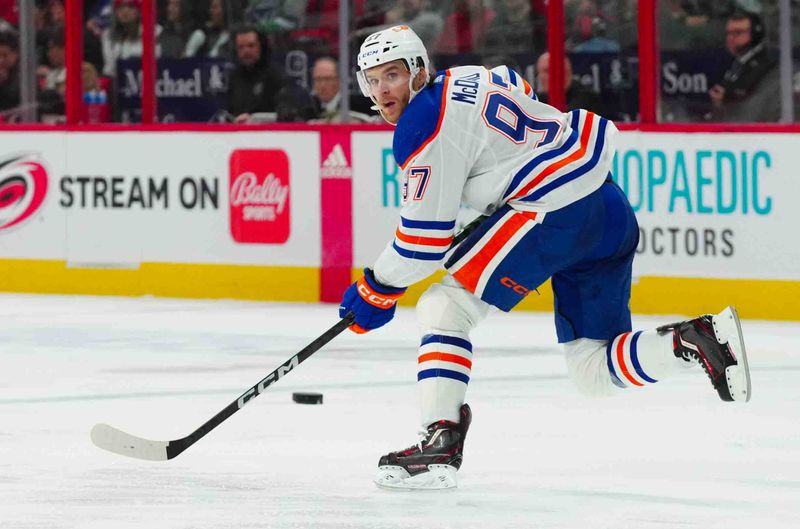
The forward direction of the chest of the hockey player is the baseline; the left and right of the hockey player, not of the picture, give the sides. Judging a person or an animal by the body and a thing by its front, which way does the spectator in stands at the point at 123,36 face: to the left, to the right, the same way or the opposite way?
to the left

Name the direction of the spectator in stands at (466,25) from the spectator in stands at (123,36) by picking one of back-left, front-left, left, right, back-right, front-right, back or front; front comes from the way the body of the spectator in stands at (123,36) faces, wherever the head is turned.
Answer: front-left

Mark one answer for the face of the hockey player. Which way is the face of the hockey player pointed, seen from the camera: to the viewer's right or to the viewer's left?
to the viewer's left

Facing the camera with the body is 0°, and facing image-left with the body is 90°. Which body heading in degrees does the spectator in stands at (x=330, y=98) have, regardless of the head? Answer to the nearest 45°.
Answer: approximately 0°

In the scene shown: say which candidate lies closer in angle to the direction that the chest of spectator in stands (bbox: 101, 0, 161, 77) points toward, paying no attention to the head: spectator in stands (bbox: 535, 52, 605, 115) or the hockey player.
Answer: the hockey player

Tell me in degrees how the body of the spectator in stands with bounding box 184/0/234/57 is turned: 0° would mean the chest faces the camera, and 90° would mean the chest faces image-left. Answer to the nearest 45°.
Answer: approximately 0°

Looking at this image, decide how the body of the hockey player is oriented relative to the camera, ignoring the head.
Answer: to the viewer's left

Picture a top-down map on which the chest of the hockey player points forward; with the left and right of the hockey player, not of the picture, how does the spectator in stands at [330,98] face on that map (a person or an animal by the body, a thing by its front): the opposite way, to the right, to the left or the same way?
to the left

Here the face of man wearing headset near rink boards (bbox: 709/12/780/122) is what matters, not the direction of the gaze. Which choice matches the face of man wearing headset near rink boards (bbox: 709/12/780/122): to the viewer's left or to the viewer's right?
to the viewer's left
